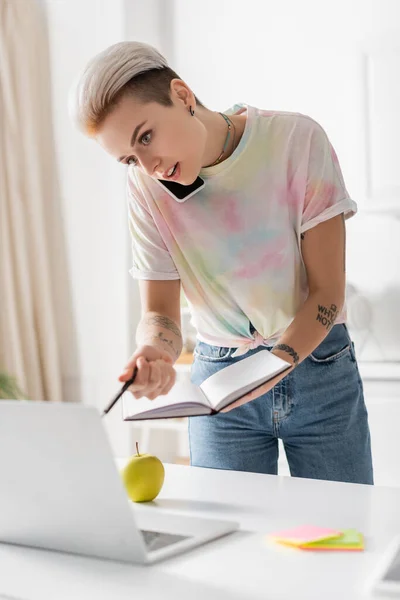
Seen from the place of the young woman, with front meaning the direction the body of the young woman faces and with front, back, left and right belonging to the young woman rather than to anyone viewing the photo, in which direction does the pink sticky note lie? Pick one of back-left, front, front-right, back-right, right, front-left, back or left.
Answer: front-left

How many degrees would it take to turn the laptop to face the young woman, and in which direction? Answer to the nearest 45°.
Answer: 0° — it already faces them

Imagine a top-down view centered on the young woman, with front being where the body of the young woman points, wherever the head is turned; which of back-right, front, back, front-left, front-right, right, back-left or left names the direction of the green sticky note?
front-left

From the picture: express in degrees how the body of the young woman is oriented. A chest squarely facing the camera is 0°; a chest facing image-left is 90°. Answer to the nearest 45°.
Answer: approximately 45°

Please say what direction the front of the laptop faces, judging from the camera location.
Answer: facing away from the viewer and to the right of the viewer

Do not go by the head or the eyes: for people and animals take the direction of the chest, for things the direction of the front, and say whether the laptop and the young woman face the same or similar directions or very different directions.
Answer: very different directions
